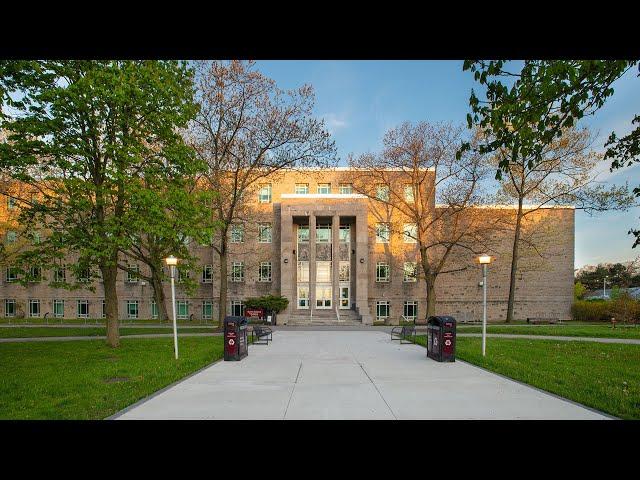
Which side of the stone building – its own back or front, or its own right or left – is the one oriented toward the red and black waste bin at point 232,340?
front

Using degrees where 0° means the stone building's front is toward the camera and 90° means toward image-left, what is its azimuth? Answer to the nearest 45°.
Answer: approximately 0°

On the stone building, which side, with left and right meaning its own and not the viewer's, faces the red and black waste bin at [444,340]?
front

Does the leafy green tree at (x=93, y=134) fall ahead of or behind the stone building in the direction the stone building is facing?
ahead
